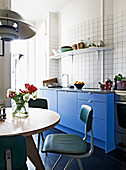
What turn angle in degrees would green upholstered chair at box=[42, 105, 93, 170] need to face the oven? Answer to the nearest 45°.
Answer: approximately 135° to its right

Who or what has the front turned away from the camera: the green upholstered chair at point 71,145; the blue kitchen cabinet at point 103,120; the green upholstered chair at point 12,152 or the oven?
the green upholstered chair at point 12,152

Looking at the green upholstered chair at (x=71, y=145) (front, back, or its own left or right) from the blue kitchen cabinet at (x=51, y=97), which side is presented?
right

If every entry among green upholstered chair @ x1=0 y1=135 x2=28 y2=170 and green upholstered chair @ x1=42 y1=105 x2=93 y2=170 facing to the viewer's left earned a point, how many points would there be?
1

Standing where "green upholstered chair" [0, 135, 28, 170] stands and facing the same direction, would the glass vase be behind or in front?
in front

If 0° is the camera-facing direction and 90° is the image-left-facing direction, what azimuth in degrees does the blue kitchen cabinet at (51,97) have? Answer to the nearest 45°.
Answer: approximately 45°

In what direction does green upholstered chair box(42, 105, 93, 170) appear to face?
to the viewer's left

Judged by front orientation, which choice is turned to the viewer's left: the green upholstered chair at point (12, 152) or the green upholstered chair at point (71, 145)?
the green upholstered chair at point (71, 145)

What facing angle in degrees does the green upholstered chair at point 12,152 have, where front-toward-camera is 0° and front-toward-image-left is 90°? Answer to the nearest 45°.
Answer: approximately 180°

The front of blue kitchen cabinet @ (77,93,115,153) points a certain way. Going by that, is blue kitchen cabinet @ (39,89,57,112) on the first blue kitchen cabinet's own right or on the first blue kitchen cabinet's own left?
on the first blue kitchen cabinet's own right
